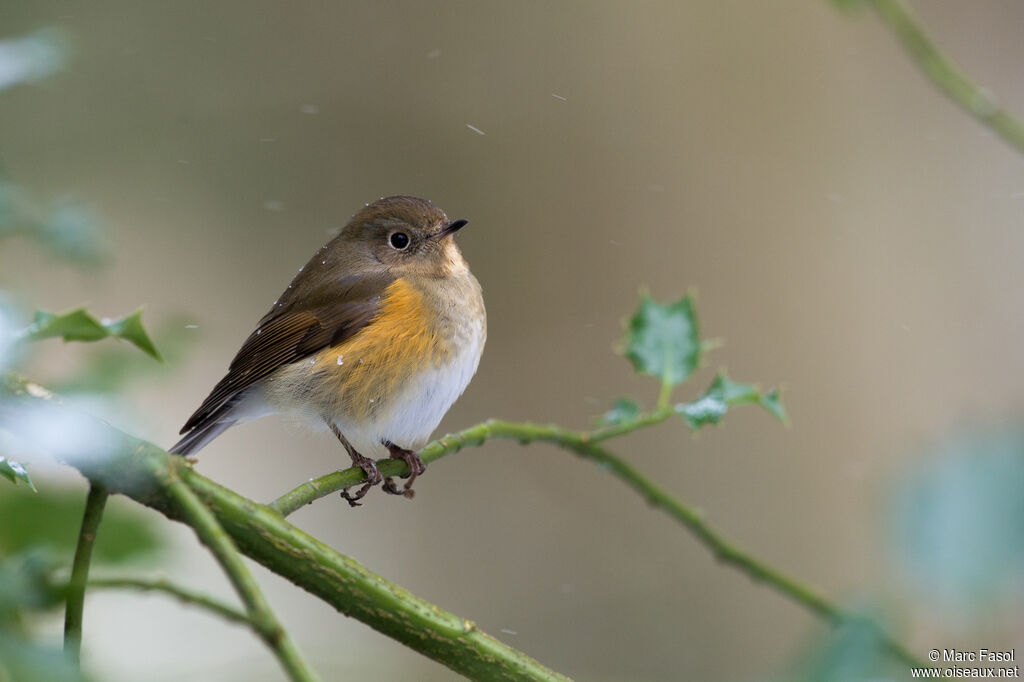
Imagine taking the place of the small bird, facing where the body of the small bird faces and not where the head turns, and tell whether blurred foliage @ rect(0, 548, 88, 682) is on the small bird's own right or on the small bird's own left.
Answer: on the small bird's own right

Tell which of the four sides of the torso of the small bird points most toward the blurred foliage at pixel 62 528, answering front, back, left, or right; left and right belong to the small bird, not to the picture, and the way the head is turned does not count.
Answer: right

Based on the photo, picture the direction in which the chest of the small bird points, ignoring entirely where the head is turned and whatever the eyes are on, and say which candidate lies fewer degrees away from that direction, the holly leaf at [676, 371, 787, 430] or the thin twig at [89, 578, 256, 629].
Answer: the holly leaf

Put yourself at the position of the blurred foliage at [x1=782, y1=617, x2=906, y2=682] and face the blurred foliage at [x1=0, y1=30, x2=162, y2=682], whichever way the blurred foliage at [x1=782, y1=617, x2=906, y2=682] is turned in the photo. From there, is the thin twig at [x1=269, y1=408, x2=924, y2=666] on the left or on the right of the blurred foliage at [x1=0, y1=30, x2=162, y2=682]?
right

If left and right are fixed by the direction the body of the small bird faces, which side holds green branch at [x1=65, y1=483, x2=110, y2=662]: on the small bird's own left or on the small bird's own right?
on the small bird's own right

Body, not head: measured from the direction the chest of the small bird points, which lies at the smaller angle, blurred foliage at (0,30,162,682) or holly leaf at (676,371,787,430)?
the holly leaf

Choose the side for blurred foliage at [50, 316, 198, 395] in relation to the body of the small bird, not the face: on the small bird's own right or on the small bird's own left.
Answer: on the small bird's own right

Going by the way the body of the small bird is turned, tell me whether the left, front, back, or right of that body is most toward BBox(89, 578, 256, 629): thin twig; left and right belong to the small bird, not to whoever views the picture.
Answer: right

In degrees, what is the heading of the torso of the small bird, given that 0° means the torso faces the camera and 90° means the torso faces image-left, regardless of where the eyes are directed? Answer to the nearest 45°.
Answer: approximately 270°

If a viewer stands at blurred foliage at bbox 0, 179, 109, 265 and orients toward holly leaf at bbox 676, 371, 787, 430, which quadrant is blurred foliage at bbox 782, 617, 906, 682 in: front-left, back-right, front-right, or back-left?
front-right
